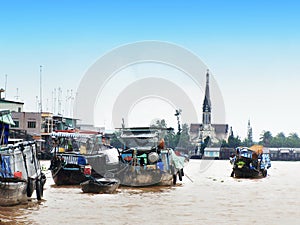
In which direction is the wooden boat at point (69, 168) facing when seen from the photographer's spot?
facing the viewer and to the left of the viewer

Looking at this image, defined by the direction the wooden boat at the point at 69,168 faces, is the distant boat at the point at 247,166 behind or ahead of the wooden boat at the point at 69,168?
behind

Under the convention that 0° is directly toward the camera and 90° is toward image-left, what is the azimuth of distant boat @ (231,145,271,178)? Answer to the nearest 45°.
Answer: approximately 45°

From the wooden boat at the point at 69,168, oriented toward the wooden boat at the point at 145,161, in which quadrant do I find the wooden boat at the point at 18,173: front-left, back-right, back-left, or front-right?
back-right

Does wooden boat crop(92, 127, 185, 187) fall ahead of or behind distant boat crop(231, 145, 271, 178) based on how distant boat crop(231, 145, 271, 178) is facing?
ahead
